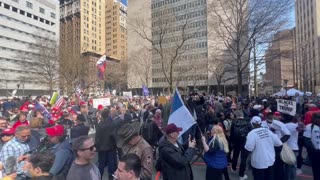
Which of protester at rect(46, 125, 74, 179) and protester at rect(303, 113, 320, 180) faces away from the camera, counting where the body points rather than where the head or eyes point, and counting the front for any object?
protester at rect(303, 113, 320, 180)

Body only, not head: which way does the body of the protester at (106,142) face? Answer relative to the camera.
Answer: away from the camera

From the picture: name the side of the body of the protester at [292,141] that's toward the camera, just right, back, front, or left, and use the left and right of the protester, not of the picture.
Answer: back

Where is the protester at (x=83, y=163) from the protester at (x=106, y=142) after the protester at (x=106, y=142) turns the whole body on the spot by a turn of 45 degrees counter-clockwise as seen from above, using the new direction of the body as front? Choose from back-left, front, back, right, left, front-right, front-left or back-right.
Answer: back-left

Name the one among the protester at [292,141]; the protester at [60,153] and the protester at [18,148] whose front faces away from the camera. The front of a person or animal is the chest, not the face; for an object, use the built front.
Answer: the protester at [292,141]

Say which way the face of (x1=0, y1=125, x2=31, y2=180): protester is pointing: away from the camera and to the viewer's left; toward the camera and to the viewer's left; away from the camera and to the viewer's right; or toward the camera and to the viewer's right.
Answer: toward the camera and to the viewer's right

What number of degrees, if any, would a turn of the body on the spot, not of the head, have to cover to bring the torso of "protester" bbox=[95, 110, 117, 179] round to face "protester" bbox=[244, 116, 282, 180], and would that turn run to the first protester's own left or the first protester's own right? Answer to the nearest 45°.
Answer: approximately 135° to the first protester's own right
